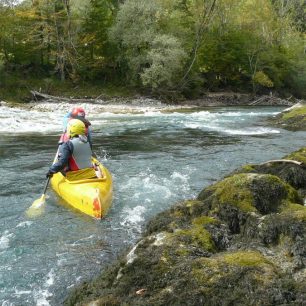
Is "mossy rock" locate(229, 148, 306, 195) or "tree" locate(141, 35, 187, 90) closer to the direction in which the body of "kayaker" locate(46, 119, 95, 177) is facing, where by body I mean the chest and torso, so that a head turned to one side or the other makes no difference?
the tree

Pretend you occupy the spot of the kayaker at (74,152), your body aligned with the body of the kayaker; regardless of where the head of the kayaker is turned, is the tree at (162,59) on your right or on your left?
on your right

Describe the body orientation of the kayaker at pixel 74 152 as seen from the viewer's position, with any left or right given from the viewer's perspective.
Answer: facing away from the viewer and to the left of the viewer

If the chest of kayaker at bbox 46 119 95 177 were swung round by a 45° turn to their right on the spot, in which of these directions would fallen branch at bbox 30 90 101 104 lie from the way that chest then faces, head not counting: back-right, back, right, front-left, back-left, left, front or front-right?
front

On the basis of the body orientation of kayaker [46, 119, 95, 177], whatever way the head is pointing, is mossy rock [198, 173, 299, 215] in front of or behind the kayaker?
behind

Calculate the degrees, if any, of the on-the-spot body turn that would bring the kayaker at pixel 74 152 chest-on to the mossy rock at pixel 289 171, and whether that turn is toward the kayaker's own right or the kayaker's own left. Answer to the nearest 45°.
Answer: approximately 135° to the kayaker's own right

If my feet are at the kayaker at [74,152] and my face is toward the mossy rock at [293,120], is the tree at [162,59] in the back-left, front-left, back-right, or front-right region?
front-left

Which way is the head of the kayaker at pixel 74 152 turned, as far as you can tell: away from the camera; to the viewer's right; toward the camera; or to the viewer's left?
away from the camera

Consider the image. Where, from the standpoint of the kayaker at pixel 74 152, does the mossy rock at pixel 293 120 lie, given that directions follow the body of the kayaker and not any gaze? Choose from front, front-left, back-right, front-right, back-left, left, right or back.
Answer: right
